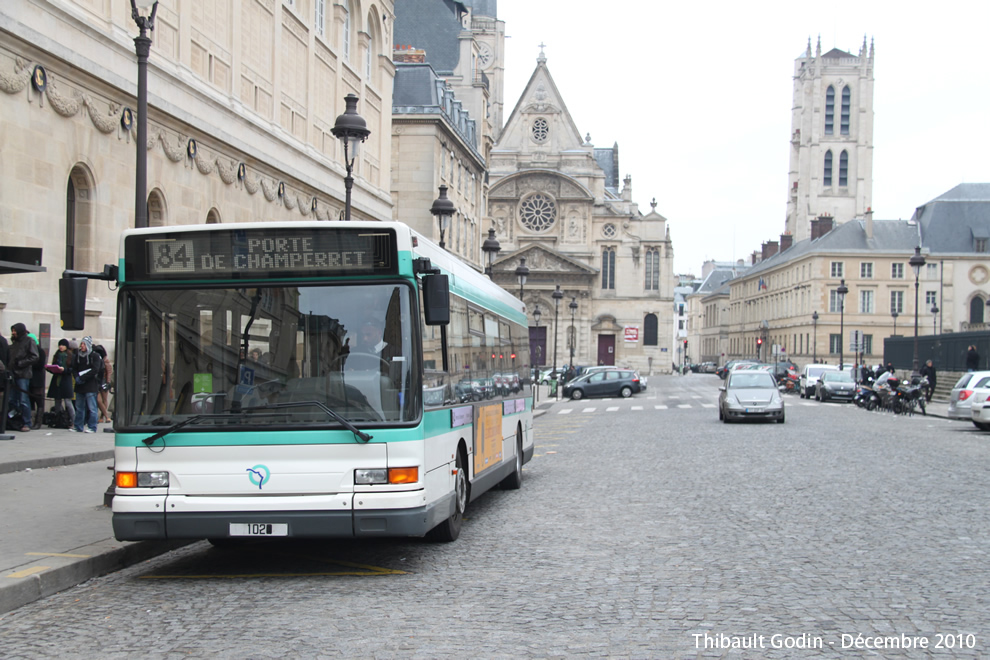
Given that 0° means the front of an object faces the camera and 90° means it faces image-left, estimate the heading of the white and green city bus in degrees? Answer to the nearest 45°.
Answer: approximately 0°

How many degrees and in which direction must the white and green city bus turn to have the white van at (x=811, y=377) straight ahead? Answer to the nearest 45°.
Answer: approximately 135° to its left

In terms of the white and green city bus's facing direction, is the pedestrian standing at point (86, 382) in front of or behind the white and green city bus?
behind

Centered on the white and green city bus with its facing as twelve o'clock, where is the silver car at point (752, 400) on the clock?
The silver car is roughly at 7 o'clock from the white and green city bus.

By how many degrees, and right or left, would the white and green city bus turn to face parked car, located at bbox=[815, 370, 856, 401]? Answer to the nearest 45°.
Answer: approximately 135° to its left

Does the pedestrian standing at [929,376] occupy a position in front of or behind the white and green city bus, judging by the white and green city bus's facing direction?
behind

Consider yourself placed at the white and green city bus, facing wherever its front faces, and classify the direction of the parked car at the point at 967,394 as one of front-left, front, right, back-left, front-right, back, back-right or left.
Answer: back-left

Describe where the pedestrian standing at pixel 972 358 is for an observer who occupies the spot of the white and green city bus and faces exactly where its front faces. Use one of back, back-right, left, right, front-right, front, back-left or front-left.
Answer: back-left
